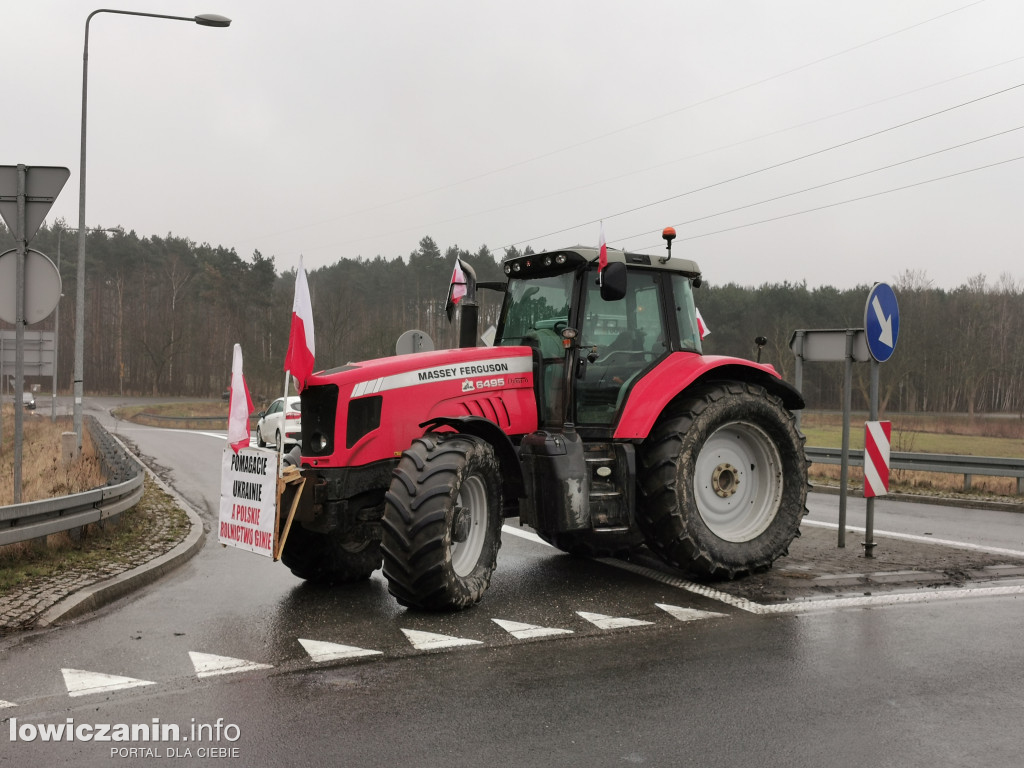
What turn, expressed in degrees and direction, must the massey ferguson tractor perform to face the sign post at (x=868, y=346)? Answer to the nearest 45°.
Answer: approximately 180°

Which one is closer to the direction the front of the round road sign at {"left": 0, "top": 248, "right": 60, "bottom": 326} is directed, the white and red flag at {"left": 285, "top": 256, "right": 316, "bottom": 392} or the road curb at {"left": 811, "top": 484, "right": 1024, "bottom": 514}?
the road curb

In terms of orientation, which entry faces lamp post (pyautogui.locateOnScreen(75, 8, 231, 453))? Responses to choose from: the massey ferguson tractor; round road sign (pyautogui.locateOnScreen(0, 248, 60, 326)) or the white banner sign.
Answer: the round road sign

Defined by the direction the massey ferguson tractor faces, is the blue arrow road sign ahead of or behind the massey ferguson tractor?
behind

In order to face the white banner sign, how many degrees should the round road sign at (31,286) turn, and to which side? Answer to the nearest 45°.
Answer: approximately 180°

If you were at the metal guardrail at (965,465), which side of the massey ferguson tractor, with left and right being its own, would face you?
back

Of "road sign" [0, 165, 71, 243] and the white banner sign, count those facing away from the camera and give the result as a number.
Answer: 1

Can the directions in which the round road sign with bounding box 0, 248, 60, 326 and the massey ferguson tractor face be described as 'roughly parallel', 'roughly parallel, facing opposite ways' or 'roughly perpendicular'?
roughly perpendicular

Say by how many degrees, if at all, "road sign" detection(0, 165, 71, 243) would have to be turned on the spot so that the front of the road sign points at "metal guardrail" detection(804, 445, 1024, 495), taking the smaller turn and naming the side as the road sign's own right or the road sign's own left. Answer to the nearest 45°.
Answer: approximately 90° to the road sign's own right

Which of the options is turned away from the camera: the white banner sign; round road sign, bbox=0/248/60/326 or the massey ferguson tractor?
the round road sign

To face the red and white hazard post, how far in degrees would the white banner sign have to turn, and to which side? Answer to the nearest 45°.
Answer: approximately 135° to its left

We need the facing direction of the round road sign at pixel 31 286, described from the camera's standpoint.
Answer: facing away from the viewer

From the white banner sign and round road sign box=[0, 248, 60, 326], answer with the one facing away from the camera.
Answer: the round road sign

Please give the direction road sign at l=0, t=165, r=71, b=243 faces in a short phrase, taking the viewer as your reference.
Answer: facing away from the viewer

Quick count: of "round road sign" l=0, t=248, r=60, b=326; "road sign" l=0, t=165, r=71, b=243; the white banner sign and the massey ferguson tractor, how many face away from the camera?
2
